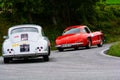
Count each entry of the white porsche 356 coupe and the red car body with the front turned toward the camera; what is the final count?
0

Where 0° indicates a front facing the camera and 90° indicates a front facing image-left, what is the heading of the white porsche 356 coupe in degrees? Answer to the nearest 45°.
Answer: approximately 180°
